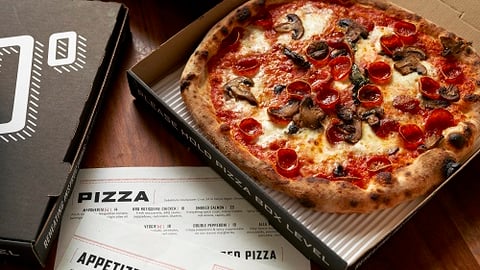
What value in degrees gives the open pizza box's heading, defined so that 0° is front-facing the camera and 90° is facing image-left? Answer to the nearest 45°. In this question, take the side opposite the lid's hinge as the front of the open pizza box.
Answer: approximately 45°

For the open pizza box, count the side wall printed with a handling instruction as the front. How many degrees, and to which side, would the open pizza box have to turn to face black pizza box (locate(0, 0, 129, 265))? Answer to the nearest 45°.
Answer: approximately 45° to its right
